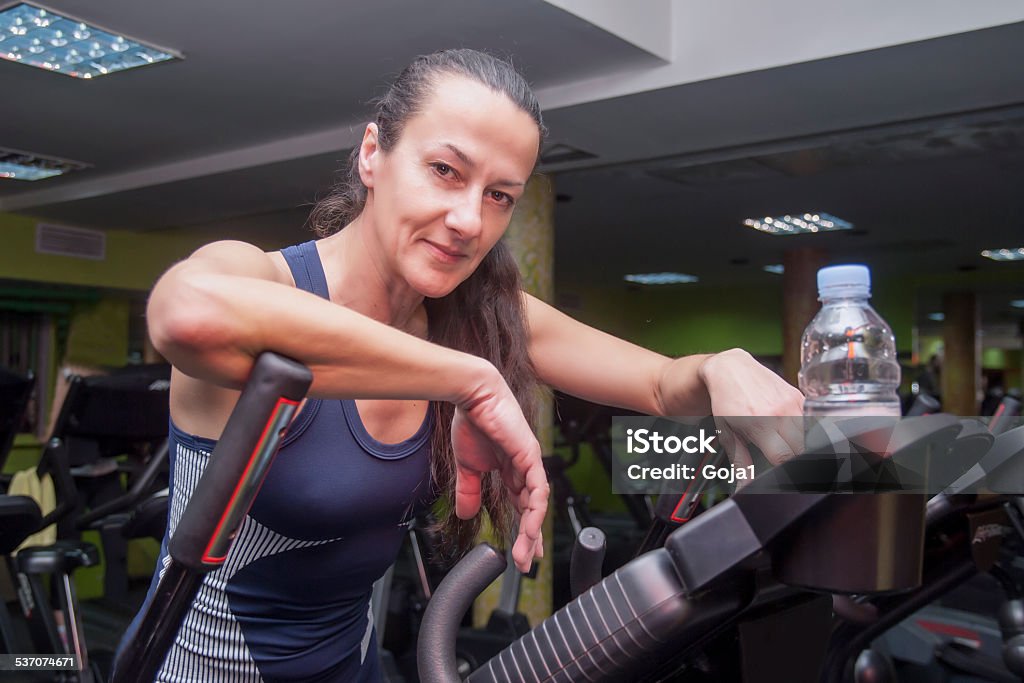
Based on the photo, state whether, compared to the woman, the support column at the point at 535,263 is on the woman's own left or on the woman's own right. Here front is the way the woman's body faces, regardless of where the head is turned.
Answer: on the woman's own left

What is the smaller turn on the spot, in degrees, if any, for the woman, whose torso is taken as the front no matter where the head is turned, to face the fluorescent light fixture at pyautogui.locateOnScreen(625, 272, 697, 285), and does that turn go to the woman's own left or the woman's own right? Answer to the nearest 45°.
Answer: approximately 135° to the woman's own left

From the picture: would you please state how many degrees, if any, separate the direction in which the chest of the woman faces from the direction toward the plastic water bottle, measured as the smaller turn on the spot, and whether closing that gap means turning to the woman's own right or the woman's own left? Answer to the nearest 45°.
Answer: approximately 45° to the woman's own left

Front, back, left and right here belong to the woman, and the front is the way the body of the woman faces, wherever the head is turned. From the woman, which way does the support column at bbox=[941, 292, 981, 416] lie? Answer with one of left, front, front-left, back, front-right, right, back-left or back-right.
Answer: left

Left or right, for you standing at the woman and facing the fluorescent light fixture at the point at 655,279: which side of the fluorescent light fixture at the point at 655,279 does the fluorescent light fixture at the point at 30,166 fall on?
left

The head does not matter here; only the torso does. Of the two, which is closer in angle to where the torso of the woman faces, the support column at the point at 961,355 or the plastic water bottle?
the plastic water bottle

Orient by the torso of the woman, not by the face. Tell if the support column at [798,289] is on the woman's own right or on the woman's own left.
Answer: on the woman's own left

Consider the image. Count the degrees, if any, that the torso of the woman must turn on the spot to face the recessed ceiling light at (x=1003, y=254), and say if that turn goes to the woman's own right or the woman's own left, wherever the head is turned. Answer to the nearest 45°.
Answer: approximately 90° to the woman's own left

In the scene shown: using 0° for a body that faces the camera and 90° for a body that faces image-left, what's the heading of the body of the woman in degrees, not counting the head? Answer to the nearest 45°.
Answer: approximately 315°

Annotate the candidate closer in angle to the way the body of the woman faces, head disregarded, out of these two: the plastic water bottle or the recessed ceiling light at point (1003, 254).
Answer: the plastic water bottle
